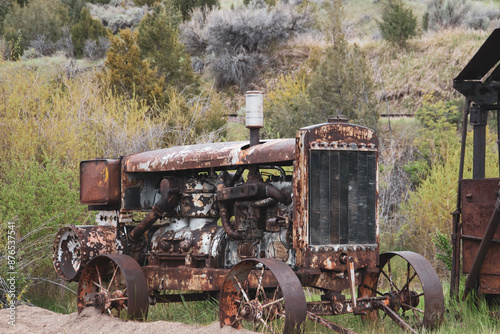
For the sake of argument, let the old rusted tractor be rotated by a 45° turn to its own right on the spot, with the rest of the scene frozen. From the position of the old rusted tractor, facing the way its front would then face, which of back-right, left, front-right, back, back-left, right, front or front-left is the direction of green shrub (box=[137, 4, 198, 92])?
back

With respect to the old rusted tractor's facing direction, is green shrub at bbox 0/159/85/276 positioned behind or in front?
behind

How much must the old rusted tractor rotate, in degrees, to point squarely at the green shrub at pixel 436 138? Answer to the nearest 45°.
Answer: approximately 90° to its left

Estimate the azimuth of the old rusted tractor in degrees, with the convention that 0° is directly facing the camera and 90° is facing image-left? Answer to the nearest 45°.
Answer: approximately 315°

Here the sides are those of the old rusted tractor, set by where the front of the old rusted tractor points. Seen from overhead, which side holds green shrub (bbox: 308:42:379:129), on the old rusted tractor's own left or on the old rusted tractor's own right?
on the old rusted tractor's own left

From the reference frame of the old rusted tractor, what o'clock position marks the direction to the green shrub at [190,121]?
The green shrub is roughly at 7 o'clock from the old rusted tractor.

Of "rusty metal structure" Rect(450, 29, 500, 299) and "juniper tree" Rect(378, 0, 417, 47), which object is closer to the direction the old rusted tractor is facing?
the rusty metal structure

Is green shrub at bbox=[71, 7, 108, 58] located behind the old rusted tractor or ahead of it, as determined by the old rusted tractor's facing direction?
behind

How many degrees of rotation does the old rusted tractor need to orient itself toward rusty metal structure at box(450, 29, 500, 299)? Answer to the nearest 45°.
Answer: approximately 45° to its left

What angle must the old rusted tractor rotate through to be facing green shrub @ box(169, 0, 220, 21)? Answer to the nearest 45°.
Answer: approximately 135° to its left

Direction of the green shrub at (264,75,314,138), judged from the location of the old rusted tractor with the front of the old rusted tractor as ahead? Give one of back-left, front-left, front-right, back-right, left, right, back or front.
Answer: back-left
